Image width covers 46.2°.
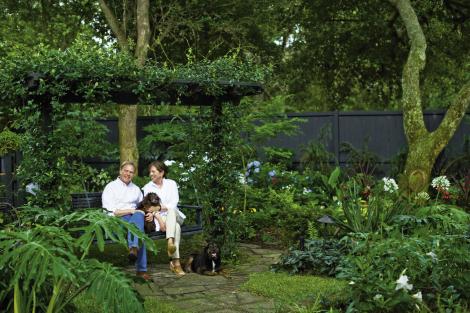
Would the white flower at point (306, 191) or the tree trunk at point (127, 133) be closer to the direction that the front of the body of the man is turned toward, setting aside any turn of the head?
the white flower

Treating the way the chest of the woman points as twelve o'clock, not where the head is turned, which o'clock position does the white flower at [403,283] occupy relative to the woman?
The white flower is roughly at 11 o'clock from the woman.

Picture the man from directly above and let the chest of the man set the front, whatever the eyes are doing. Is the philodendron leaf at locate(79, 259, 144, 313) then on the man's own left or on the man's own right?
on the man's own right

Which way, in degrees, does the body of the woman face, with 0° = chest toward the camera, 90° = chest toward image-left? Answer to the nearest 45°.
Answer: approximately 0°

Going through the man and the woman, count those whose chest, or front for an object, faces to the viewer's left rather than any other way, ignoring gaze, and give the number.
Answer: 0

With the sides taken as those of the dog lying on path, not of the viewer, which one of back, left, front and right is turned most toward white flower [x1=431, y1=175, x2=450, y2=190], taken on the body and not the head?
left

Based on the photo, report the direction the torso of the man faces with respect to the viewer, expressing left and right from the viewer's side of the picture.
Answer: facing the viewer and to the right of the viewer
